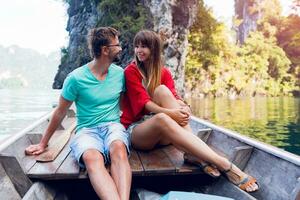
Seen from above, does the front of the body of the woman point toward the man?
no

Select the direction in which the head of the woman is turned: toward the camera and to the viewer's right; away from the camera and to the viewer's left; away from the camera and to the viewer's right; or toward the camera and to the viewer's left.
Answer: toward the camera and to the viewer's left

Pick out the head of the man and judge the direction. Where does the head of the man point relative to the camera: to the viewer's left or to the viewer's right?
to the viewer's right
